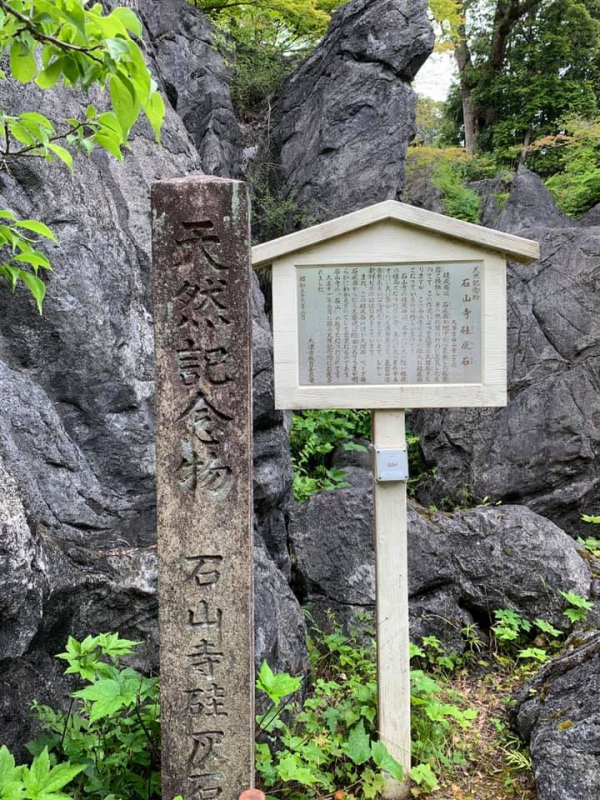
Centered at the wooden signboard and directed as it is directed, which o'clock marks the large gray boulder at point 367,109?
The large gray boulder is roughly at 6 o'clock from the wooden signboard.

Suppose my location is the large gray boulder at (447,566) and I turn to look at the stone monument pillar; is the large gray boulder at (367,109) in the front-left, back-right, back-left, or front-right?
back-right

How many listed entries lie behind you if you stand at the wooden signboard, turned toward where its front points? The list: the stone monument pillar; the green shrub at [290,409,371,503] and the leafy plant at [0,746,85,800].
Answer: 1

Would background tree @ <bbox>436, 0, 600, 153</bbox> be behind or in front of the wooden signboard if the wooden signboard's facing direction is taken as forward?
behind

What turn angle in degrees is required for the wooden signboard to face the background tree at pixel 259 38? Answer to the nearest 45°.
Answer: approximately 180°

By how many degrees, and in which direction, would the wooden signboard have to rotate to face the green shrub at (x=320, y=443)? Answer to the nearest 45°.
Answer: approximately 180°

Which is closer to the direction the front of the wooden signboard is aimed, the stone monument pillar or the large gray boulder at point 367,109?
the stone monument pillar

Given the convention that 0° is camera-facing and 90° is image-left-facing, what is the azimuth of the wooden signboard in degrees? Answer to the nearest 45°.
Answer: approximately 0°

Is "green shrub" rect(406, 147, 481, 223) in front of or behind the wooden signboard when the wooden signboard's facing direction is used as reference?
behind

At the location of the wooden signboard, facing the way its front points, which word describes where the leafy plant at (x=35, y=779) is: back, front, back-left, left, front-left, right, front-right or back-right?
front-right
